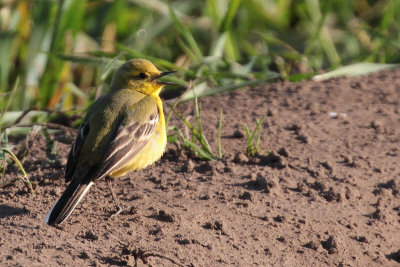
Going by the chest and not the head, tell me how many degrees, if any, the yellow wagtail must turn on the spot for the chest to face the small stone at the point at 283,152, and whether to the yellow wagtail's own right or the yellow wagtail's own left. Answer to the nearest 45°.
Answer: approximately 45° to the yellow wagtail's own right

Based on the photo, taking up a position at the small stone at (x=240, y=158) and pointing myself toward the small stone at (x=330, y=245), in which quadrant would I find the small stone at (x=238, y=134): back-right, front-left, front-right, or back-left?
back-left

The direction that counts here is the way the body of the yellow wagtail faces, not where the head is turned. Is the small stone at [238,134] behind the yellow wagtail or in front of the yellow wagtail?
in front

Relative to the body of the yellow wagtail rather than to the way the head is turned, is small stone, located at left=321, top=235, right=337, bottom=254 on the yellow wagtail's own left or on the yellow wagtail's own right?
on the yellow wagtail's own right

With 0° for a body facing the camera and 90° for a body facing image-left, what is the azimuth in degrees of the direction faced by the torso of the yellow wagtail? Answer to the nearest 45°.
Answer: approximately 225°

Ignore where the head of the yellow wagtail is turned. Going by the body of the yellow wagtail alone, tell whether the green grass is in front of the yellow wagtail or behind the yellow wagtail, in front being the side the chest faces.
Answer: in front

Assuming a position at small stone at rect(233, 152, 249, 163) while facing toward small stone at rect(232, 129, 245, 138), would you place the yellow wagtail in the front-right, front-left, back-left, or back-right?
back-left
